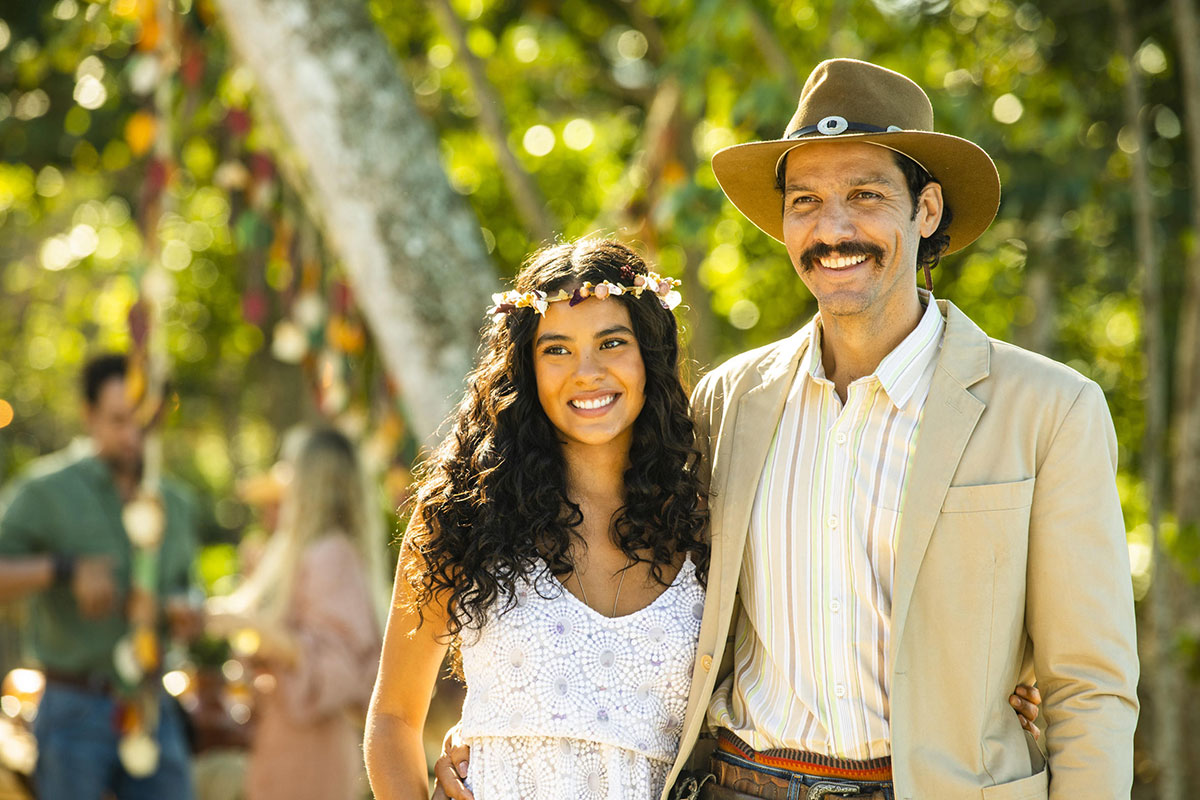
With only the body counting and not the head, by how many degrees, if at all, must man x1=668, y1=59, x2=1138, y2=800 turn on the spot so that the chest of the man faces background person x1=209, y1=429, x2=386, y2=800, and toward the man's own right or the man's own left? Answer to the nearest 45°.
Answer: approximately 90° to the man's own right

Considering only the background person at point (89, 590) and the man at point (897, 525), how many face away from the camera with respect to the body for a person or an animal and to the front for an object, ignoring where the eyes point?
0

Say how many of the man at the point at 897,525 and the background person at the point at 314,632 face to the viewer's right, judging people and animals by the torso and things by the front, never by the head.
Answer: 0

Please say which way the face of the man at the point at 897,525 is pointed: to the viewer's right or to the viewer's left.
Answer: to the viewer's left

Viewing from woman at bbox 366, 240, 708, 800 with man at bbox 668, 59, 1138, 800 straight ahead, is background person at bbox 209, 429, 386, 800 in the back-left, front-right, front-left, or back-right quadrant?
back-left

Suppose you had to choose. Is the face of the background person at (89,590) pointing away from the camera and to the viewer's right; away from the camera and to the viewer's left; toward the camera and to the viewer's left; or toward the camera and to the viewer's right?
toward the camera and to the viewer's right

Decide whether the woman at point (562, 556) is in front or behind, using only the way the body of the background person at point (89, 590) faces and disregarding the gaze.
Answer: in front

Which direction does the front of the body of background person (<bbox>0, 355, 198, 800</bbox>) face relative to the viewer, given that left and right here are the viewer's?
facing the viewer and to the right of the viewer

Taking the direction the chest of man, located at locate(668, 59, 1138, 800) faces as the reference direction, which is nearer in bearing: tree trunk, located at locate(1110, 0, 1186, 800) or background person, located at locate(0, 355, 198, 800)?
the background person

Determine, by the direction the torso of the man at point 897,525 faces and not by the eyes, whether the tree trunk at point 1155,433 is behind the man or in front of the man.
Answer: behind

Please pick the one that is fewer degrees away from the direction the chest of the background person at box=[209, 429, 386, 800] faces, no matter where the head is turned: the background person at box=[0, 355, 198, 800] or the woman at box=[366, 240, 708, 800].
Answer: the background person

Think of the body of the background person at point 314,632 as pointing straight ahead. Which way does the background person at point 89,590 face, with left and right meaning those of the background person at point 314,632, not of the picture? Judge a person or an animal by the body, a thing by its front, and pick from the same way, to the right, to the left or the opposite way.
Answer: the opposite way

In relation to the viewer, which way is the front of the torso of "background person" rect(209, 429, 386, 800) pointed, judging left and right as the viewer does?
facing away from the viewer and to the left of the viewer

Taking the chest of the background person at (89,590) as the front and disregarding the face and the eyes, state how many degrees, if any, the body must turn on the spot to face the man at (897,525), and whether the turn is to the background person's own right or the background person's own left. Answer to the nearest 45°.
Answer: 0° — they already face them

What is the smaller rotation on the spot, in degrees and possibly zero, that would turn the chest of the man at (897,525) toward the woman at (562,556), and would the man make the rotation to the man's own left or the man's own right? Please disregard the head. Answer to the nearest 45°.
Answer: approximately 45° to the man's own right
